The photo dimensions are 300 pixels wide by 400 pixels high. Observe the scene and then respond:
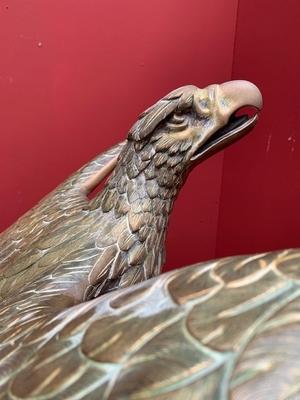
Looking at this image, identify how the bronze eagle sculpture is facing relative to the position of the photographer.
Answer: facing to the right of the viewer
